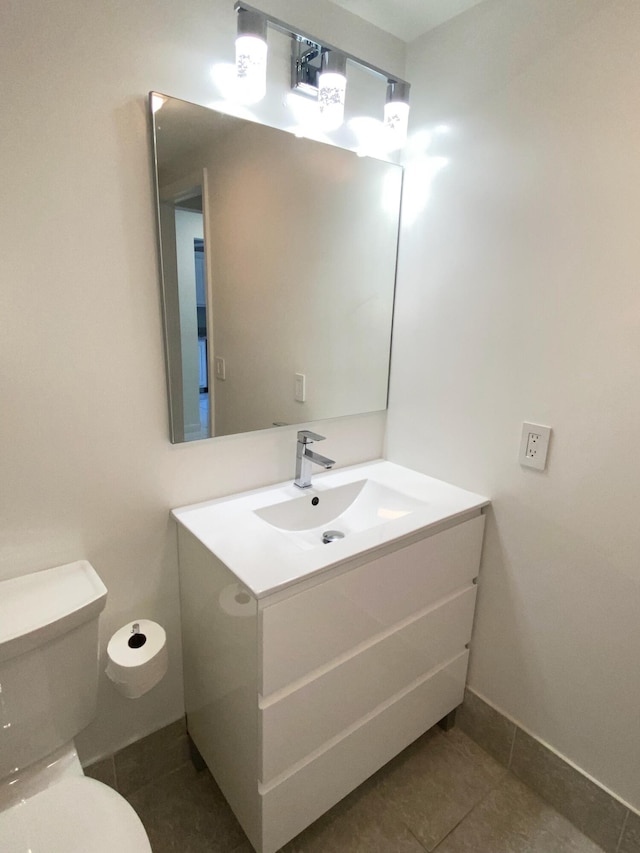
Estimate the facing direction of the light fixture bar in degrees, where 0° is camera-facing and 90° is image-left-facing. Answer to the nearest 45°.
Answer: approximately 315°

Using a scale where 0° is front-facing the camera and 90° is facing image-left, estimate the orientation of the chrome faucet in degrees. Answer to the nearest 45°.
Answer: approximately 315°

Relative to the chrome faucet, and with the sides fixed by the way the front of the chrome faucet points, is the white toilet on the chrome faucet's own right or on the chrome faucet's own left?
on the chrome faucet's own right
